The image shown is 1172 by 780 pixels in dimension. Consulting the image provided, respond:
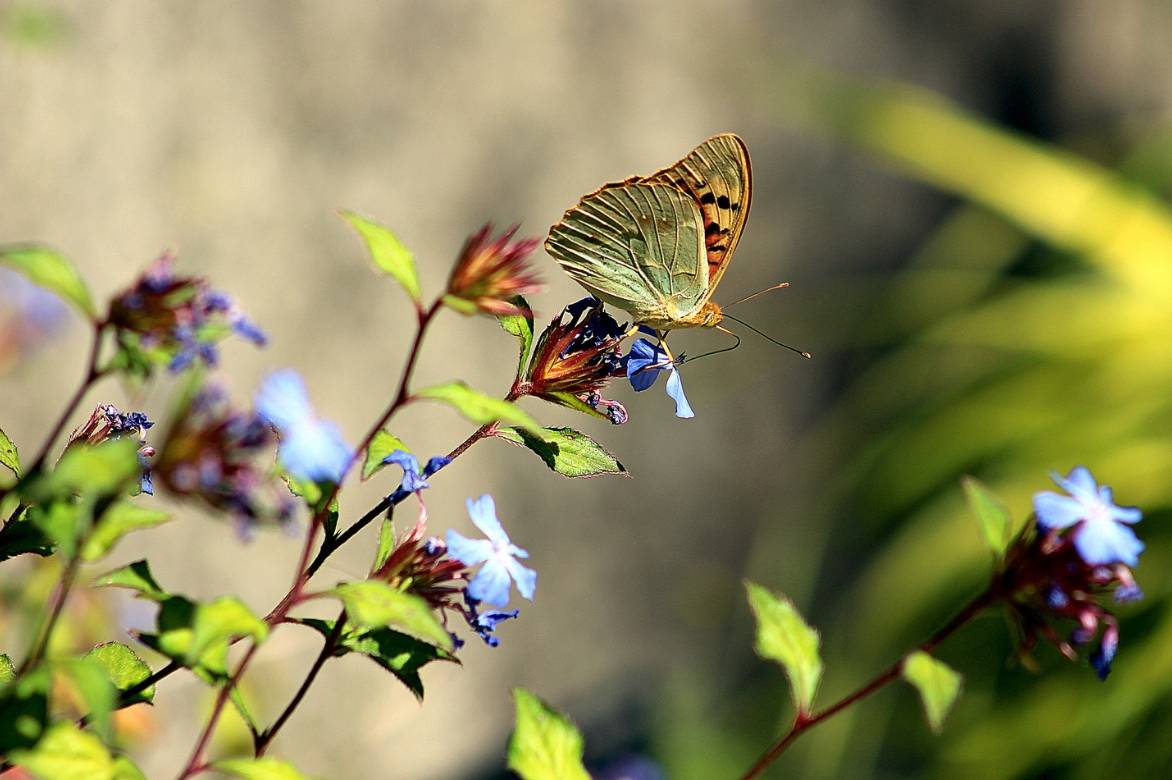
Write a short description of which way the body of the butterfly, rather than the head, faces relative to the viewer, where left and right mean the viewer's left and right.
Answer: facing to the right of the viewer
